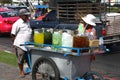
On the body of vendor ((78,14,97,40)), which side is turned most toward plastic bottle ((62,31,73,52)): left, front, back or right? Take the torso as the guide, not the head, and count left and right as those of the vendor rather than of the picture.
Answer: front

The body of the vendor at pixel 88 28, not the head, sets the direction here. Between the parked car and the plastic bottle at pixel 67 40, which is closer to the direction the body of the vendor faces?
the plastic bottle

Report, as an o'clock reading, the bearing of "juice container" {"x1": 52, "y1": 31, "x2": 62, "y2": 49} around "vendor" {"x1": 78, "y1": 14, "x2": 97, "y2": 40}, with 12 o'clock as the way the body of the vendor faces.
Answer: The juice container is roughly at 1 o'clock from the vendor.

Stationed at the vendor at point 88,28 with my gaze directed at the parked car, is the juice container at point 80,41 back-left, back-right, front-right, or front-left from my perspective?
back-left

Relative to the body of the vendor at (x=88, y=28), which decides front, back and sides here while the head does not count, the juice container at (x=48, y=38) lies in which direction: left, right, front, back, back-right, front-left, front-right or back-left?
front-right

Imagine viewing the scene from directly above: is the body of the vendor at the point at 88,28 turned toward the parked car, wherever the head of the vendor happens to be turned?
no

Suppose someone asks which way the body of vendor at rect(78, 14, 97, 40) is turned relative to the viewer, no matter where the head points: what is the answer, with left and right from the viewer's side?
facing the viewer and to the left of the viewer

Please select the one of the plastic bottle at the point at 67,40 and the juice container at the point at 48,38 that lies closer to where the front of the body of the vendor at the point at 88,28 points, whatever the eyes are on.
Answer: the plastic bottle

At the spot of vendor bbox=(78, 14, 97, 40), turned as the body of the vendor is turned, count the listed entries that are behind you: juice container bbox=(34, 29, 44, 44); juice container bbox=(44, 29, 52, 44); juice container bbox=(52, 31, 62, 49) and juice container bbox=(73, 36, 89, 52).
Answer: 0

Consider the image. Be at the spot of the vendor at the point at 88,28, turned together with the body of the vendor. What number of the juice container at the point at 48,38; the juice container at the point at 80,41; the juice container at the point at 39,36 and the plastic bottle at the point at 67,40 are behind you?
0

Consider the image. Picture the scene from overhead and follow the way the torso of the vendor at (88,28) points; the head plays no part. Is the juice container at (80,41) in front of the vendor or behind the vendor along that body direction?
in front
